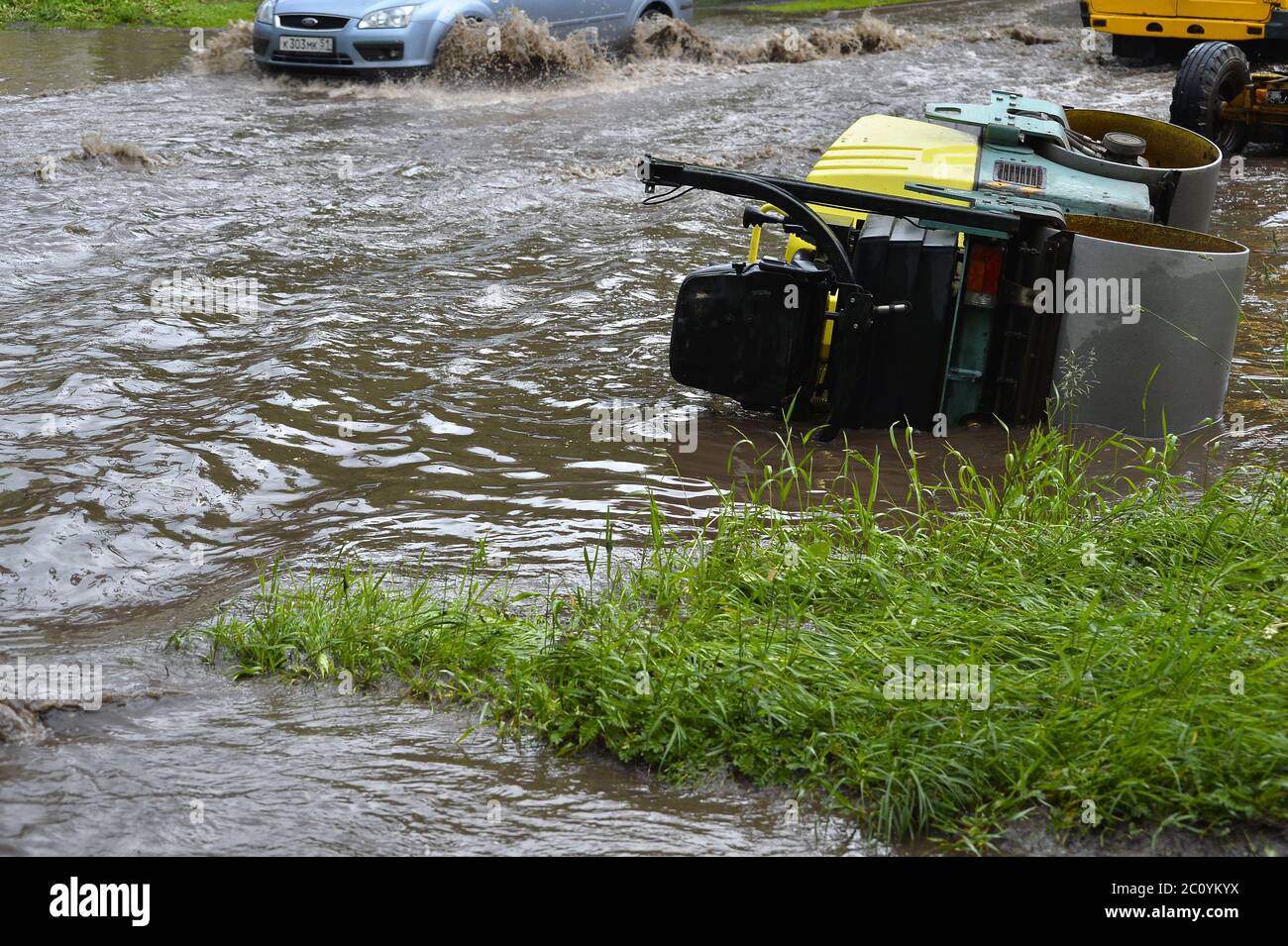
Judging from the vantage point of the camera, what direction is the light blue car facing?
facing the viewer and to the left of the viewer

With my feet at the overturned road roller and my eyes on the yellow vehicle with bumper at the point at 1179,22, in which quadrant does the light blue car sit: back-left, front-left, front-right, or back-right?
front-left

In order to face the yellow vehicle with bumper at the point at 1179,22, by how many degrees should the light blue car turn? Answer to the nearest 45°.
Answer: approximately 135° to its left

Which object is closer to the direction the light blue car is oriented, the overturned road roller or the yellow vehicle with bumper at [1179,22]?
the overturned road roller

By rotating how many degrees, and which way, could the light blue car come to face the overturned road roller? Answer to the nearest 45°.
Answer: approximately 45° to its left
